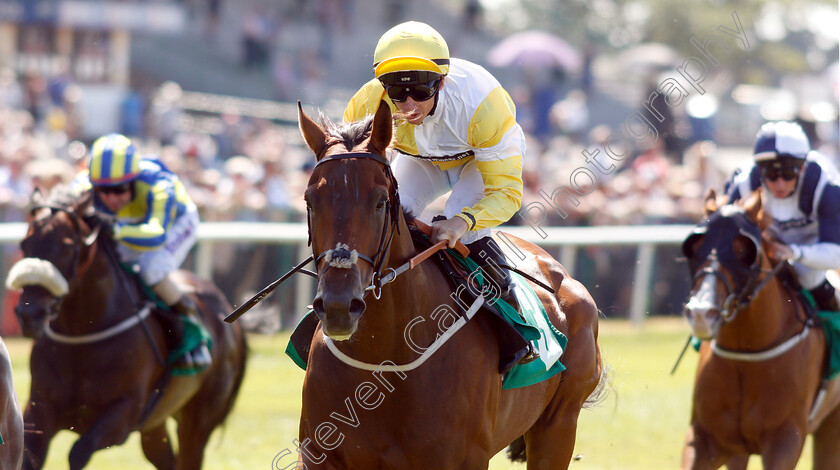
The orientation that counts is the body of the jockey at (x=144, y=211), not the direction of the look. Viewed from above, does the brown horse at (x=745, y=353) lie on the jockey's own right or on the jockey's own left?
on the jockey's own left

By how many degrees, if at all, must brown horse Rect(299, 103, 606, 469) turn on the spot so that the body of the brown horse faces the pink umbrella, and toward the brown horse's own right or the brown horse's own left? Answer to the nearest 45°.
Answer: approximately 135° to the brown horse's own right

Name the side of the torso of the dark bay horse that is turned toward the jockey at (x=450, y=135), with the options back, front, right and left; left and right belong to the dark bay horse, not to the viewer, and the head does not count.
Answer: left

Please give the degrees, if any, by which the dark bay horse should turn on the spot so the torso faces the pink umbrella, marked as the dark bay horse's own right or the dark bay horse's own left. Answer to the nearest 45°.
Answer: approximately 180°

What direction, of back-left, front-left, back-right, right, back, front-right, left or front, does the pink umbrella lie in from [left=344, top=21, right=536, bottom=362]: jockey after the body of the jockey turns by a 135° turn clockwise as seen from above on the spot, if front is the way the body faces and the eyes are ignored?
front

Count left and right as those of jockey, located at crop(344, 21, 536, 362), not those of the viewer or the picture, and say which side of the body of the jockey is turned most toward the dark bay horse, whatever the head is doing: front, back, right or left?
right

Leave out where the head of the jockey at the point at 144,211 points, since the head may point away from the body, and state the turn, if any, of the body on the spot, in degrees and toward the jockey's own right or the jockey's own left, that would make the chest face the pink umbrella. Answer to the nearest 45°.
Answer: approximately 180°

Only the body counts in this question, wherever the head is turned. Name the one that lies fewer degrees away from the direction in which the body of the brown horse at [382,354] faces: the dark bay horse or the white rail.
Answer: the dark bay horse

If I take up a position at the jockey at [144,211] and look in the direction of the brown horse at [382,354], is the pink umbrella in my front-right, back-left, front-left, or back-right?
back-left

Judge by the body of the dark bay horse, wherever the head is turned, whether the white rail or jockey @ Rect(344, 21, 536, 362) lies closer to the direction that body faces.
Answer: the jockey
